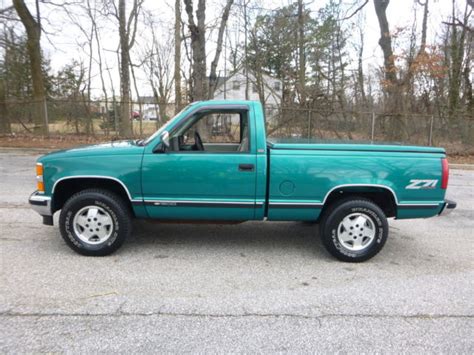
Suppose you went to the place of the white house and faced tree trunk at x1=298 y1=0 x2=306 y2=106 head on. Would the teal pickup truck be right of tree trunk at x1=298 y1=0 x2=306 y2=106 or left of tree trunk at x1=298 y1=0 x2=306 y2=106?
right

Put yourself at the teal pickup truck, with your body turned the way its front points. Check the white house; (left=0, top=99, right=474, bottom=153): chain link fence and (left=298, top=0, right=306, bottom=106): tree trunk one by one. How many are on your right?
3

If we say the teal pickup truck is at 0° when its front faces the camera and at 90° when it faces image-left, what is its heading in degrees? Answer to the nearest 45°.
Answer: approximately 90°

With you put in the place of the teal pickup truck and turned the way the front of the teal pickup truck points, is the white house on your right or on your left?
on your right

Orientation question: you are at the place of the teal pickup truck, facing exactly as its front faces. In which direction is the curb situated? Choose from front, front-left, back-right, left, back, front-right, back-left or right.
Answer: back-right

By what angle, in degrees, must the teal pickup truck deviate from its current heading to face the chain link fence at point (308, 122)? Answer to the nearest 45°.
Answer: approximately 90° to its right
